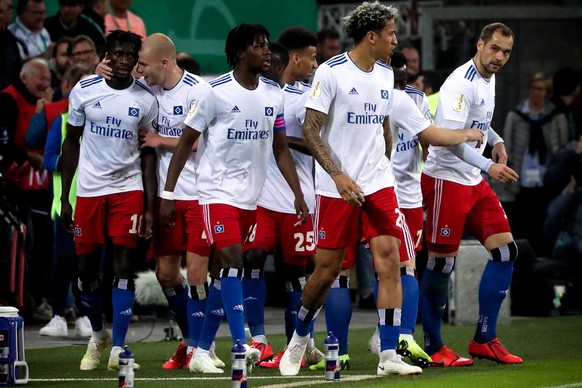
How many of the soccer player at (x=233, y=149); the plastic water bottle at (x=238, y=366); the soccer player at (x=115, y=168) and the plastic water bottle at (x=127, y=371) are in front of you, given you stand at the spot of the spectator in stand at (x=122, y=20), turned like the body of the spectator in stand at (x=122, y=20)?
4

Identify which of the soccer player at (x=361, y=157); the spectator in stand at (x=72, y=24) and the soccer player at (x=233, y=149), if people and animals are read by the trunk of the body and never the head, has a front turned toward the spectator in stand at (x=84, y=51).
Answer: the spectator in stand at (x=72, y=24)

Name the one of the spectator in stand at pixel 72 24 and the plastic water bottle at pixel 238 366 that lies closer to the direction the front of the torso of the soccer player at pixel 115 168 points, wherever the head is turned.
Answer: the plastic water bottle

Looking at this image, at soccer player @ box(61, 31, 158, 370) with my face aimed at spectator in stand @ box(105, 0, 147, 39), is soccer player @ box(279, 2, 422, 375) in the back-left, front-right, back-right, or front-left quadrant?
back-right

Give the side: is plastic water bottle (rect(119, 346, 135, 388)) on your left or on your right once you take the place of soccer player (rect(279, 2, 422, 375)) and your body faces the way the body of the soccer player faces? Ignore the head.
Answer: on your right

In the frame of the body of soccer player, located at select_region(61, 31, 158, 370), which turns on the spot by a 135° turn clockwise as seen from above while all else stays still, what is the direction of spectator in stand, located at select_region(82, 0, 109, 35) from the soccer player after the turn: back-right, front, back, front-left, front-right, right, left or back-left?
front-right

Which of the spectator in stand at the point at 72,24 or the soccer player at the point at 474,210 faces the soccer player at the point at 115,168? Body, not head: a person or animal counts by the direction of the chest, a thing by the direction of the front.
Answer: the spectator in stand

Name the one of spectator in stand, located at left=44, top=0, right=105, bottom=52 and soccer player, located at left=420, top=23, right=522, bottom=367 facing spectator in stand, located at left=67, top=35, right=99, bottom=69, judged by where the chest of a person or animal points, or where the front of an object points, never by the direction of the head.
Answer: spectator in stand, located at left=44, top=0, right=105, bottom=52

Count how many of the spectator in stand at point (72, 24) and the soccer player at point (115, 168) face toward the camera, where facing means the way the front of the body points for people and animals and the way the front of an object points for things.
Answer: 2
